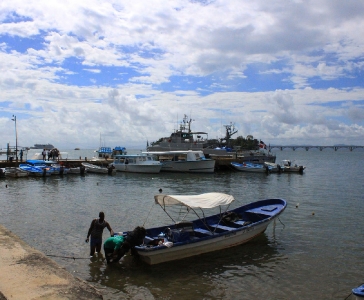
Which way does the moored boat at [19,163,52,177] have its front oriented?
to the viewer's left

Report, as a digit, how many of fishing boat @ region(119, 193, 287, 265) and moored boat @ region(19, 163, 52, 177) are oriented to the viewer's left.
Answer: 1

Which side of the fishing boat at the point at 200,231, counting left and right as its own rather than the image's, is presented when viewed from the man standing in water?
back

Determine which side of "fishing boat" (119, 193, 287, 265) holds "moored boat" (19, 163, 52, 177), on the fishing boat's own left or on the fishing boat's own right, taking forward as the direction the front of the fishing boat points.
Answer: on the fishing boat's own left

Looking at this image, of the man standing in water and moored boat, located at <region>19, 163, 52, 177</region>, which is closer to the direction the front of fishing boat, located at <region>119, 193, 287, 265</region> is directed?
the moored boat

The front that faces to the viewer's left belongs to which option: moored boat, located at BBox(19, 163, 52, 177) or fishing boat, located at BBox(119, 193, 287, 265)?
the moored boat

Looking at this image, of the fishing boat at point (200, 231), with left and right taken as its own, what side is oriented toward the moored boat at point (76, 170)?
left

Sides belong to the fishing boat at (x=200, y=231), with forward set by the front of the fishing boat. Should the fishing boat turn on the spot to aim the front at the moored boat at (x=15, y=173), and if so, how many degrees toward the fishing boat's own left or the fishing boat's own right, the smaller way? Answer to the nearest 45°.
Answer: approximately 90° to the fishing boat's own left

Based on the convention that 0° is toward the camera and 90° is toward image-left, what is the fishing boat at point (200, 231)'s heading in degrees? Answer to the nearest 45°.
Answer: approximately 225°

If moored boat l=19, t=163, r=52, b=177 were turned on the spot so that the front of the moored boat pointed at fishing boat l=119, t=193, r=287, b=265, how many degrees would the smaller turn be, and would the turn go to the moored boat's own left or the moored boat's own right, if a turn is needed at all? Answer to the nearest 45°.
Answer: approximately 90° to the moored boat's own left

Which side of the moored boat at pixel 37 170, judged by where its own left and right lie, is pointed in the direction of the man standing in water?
left

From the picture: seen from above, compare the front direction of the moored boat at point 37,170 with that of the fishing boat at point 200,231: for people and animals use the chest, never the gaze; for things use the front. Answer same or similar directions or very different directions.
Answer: very different directions

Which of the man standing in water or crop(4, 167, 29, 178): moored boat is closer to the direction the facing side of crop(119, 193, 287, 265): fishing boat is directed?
the moored boat
